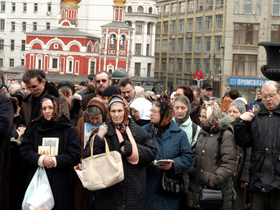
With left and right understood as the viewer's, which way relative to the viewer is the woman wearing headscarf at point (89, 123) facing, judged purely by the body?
facing the viewer

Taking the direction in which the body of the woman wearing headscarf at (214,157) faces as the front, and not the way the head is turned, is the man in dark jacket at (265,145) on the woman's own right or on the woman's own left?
on the woman's own left

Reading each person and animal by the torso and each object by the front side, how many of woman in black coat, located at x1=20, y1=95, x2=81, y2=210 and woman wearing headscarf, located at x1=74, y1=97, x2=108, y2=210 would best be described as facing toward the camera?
2

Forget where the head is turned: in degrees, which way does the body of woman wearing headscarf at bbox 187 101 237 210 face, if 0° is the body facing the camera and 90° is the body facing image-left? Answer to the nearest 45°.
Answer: approximately 45°

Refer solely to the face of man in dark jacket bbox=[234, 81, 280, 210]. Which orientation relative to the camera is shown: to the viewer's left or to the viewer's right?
to the viewer's left

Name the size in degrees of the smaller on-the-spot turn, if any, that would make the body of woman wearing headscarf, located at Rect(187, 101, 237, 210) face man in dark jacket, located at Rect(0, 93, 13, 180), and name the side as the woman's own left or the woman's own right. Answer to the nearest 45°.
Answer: approximately 45° to the woman's own right

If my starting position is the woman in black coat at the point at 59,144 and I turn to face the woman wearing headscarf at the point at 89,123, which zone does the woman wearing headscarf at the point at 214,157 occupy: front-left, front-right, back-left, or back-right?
front-right

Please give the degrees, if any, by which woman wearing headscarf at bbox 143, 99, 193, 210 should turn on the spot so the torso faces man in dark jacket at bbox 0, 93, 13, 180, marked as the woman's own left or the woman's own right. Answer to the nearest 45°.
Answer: approximately 45° to the woman's own right

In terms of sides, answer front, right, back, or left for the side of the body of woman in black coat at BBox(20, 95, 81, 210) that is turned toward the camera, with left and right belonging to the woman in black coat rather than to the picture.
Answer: front
